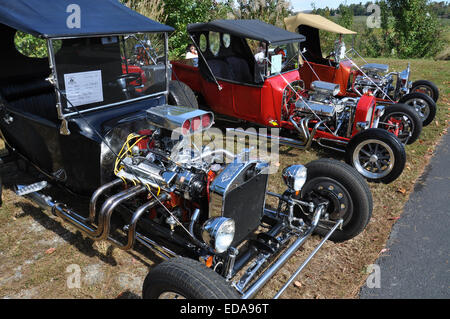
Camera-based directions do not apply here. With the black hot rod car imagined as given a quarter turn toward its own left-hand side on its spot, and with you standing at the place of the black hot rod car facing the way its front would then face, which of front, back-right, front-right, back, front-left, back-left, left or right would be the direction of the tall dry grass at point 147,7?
front-left

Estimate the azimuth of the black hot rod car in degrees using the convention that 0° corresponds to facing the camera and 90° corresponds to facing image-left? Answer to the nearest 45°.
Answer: approximately 315°

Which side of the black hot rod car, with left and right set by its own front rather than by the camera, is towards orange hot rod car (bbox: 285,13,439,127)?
left

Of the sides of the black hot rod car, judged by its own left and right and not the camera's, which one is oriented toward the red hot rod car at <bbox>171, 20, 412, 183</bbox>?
left

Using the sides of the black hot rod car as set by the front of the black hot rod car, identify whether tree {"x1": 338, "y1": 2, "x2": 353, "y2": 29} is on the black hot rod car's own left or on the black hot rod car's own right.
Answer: on the black hot rod car's own left

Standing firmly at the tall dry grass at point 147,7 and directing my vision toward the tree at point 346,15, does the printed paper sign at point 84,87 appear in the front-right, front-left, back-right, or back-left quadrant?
back-right
